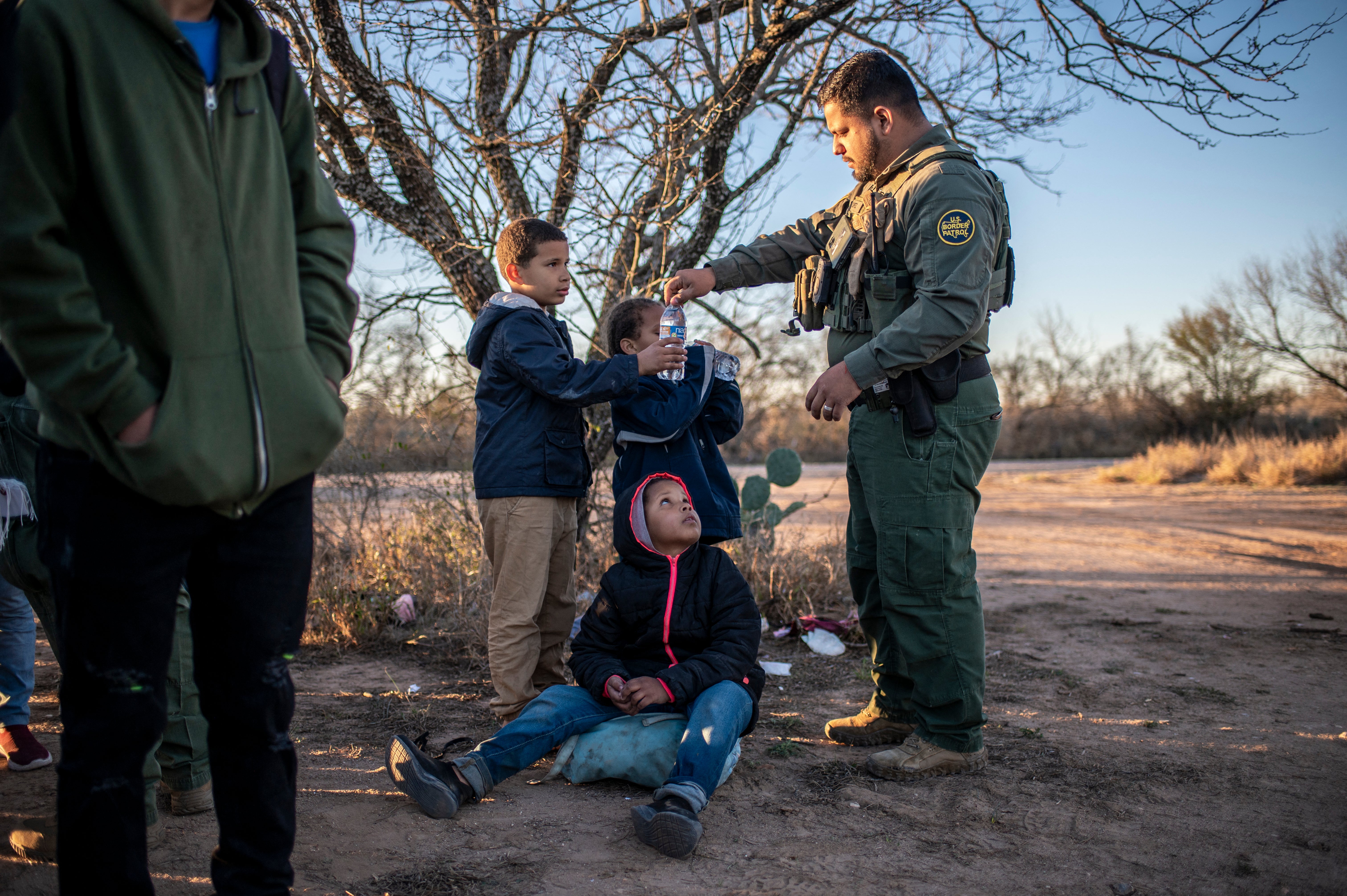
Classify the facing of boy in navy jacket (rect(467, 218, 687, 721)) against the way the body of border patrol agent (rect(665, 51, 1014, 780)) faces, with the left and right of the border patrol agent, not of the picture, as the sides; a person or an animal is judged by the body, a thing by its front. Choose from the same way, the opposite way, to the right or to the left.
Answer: the opposite way

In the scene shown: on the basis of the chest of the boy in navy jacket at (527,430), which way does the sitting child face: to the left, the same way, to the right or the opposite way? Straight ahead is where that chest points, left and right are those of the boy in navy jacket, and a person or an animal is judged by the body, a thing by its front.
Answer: to the right

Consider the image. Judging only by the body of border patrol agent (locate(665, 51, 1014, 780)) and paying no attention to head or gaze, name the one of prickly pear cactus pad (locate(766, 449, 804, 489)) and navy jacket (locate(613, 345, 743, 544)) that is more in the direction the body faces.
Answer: the navy jacket

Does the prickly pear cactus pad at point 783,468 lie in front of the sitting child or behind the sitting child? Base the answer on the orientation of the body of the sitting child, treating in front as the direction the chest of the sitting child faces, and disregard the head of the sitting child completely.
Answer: behind

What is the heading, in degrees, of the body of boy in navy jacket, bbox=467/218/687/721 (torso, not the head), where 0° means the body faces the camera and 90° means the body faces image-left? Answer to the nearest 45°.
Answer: approximately 270°

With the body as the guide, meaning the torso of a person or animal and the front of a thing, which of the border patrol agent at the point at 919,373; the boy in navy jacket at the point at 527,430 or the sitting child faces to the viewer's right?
the boy in navy jacket

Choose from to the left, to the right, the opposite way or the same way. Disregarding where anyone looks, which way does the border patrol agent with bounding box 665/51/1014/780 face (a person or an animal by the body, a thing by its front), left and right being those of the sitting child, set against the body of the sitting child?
to the right

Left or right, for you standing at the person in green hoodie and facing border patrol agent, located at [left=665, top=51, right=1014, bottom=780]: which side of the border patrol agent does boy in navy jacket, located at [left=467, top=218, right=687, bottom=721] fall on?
left
